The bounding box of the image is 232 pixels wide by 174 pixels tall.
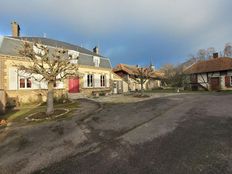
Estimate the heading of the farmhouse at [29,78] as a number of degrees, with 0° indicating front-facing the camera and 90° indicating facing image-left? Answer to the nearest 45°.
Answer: approximately 315°

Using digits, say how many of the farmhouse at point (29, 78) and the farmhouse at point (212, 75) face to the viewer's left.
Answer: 0

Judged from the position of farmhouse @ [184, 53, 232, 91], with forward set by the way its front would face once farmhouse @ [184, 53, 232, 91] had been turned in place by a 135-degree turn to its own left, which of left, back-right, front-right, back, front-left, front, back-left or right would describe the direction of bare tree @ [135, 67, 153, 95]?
back

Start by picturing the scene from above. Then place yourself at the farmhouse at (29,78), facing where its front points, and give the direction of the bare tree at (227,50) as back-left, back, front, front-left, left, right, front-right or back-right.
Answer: front-left

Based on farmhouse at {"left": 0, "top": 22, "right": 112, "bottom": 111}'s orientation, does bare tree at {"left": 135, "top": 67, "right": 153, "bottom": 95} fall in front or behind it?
in front

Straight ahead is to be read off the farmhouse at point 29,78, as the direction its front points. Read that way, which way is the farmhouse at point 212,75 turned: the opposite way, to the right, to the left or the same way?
to the right

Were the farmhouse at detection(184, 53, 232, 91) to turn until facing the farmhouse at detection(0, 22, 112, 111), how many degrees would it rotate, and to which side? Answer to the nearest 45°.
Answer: approximately 45° to its right

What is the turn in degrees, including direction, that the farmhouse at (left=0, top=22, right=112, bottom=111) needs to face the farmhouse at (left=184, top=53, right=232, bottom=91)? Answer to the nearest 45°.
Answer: approximately 45° to its left

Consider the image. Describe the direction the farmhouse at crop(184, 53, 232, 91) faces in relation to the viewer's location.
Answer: facing the viewer
